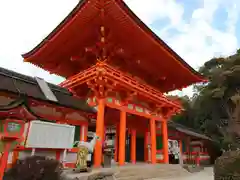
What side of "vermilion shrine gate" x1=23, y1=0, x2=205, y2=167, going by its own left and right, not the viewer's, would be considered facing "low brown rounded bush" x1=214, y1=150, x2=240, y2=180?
front
